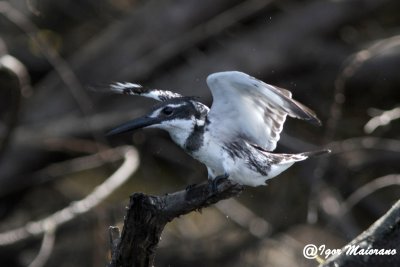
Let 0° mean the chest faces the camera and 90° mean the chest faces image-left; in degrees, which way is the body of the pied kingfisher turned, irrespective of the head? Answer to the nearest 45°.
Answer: approximately 90°
